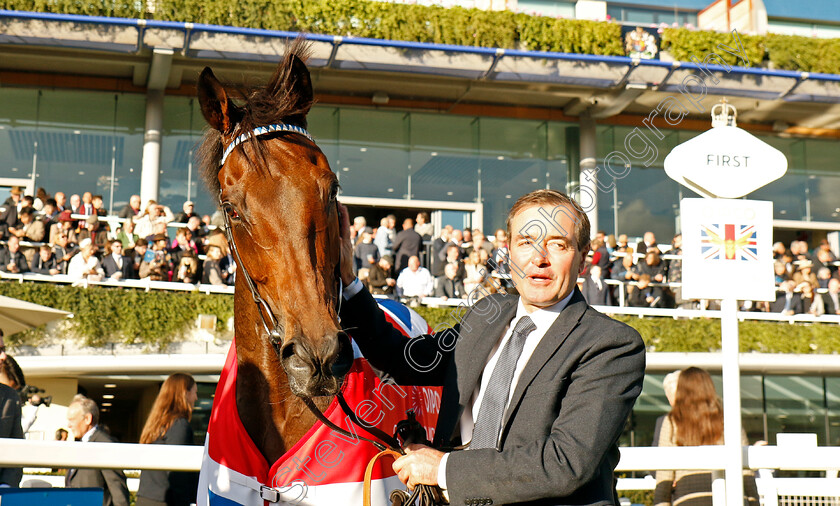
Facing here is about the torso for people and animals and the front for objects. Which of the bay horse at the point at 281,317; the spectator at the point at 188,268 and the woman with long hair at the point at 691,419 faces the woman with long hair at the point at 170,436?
the spectator

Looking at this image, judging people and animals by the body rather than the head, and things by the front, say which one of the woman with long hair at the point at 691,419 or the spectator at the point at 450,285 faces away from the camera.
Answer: the woman with long hair

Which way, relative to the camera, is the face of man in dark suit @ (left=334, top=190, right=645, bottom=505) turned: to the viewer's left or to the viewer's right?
to the viewer's left

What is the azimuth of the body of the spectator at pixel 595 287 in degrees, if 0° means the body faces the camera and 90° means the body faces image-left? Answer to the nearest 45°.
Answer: approximately 0°

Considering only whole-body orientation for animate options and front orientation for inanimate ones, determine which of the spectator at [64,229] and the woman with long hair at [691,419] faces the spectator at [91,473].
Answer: the spectator at [64,229]

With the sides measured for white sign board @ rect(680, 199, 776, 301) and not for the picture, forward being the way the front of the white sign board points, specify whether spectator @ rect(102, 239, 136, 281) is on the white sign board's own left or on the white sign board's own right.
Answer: on the white sign board's own right

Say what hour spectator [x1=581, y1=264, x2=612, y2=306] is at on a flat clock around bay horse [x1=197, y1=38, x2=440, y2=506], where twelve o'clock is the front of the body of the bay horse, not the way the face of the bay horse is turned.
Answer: The spectator is roughly at 7 o'clock from the bay horse.

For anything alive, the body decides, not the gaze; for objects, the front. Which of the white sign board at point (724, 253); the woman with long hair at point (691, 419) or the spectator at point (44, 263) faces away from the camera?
the woman with long hair

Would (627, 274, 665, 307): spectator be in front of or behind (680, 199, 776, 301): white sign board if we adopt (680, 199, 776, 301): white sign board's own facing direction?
behind

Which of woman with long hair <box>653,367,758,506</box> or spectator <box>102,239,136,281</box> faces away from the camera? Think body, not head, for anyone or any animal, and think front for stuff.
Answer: the woman with long hair

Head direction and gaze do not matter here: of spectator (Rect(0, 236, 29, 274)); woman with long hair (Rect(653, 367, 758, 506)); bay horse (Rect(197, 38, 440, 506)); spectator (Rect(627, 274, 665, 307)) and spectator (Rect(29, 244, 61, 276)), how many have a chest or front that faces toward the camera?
4

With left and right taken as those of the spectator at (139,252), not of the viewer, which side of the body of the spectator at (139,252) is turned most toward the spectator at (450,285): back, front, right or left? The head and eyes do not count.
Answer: left

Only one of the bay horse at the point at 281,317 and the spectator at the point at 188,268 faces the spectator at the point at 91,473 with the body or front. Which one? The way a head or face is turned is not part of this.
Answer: the spectator at the point at 188,268
